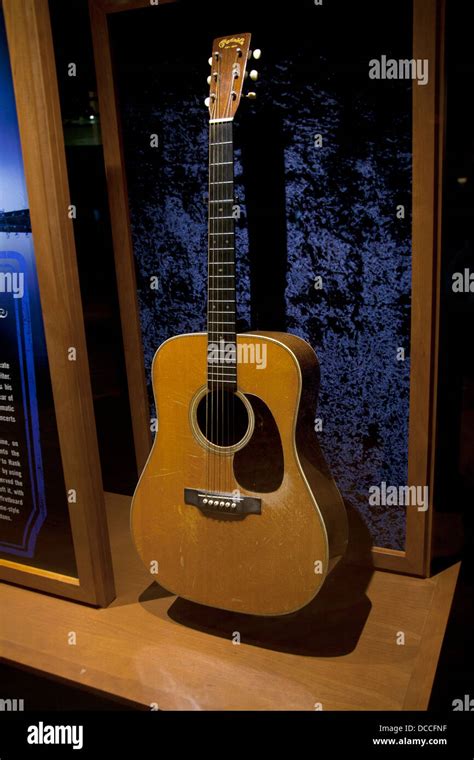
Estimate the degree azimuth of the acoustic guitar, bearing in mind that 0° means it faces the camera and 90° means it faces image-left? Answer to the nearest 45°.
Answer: approximately 45°
